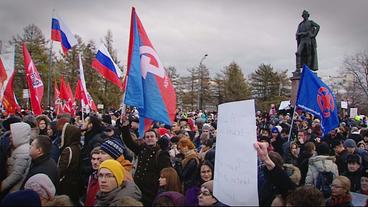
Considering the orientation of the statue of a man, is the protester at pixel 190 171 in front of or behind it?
in front

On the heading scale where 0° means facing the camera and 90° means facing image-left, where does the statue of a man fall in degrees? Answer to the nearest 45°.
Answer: approximately 0°

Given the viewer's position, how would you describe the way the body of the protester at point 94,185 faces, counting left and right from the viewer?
facing the viewer

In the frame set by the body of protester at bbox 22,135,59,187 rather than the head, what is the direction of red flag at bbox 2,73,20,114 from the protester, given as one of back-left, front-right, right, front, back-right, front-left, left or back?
right

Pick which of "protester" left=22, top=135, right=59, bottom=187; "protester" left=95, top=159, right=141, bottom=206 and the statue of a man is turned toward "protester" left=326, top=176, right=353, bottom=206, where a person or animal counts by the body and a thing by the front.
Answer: the statue of a man

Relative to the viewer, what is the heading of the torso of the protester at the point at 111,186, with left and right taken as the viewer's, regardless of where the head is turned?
facing the viewer and to the left of the viewer

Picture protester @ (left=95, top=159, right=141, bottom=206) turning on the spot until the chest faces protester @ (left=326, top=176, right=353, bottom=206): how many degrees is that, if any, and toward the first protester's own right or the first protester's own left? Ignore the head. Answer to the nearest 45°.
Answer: approximately 135° to the first protester's own left

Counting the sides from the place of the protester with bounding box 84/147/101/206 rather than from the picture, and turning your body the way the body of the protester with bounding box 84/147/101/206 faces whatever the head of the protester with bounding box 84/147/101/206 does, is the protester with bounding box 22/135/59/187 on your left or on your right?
on your right

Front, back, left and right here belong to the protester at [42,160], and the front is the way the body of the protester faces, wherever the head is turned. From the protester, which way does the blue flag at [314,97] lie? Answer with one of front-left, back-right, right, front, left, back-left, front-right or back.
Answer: back

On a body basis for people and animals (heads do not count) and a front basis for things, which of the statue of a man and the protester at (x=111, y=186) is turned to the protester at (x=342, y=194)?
the statue of a man
